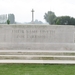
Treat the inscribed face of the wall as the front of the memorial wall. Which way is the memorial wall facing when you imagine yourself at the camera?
facing the viewer
